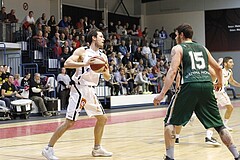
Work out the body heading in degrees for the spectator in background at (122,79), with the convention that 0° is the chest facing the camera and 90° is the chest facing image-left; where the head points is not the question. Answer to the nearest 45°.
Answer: approximately 315°

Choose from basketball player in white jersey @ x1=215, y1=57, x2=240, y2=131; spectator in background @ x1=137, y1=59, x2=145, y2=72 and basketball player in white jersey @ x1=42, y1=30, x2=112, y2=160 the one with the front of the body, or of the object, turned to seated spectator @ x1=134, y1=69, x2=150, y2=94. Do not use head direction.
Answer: the spectator in background

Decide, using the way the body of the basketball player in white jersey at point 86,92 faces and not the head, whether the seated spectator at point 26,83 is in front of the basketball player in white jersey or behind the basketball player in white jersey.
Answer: behind

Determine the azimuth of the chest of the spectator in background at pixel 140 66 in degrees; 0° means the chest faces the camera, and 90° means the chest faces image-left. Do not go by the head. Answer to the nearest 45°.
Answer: approximately 0°

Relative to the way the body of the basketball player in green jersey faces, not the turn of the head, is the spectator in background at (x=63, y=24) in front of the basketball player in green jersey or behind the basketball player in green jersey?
in front

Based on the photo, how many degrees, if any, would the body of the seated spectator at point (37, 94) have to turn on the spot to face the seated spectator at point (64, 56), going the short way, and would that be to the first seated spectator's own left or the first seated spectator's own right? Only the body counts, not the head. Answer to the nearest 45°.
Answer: approximately 135° to the first seated spectator's own left

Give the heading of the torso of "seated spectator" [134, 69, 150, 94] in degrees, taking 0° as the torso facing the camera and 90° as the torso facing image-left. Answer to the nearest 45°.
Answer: approximately 315°

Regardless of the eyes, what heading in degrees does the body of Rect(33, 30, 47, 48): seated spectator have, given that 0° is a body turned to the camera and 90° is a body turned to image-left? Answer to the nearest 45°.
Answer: approximately 315°

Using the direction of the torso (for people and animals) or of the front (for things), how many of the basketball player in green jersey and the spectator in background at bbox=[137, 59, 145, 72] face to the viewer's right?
0

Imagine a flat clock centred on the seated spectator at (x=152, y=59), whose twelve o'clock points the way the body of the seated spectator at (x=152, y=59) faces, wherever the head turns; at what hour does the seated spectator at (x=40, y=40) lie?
the seated spectator at (x=40, y=40) is roughly at 3 o'clock from the seated spectator at (x=152, y=59).

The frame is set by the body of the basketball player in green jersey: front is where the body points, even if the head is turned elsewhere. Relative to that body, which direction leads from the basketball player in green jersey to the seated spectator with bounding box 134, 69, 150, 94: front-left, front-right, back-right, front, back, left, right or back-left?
front-right

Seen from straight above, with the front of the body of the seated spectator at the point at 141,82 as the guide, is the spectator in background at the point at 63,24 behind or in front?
behind
